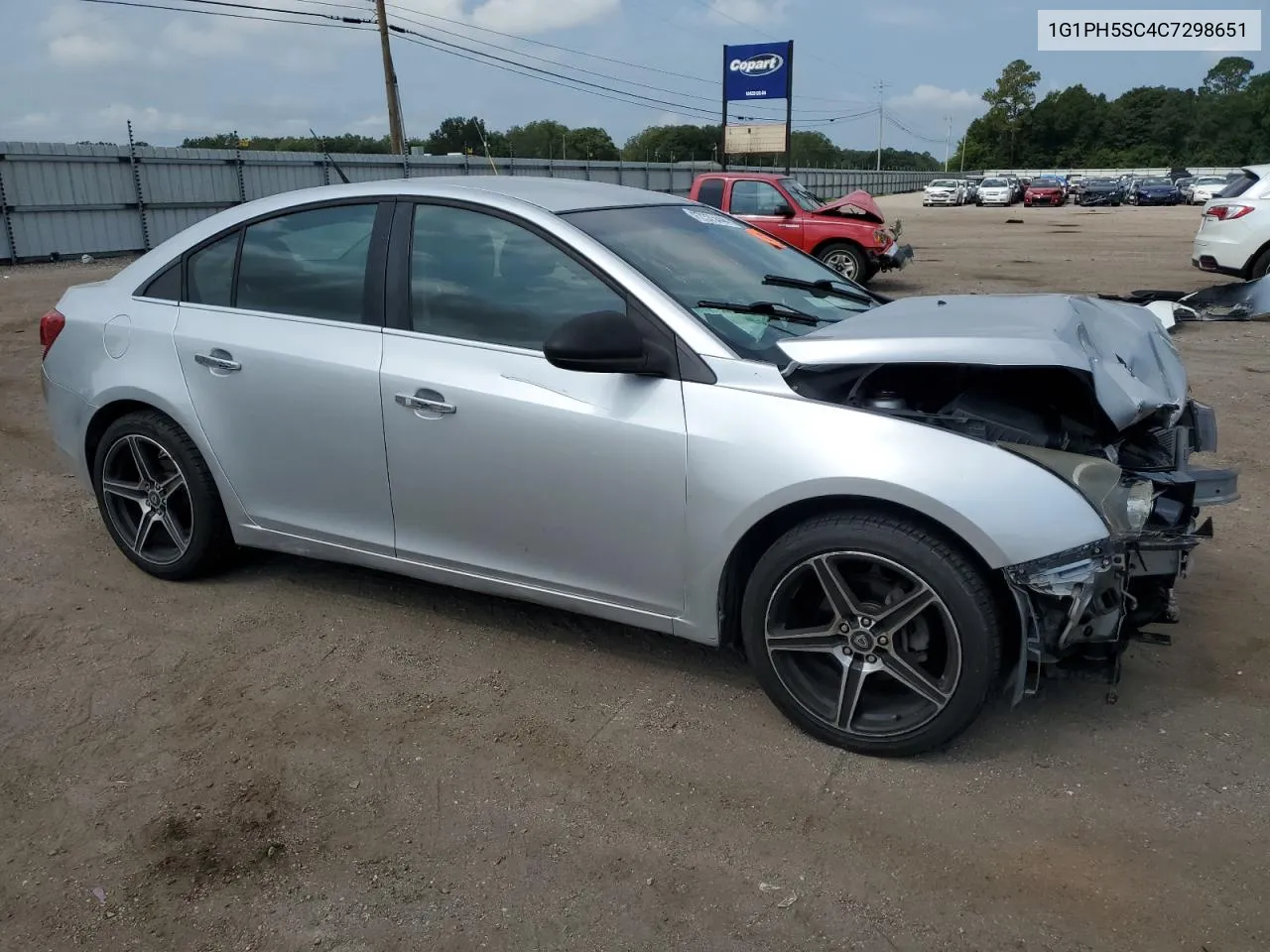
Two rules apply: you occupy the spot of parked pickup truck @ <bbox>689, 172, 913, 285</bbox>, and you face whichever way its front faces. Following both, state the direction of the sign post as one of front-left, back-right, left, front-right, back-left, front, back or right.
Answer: back-left

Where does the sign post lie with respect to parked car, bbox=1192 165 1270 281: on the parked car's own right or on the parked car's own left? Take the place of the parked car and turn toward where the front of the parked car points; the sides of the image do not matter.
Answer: on the parked car's own left

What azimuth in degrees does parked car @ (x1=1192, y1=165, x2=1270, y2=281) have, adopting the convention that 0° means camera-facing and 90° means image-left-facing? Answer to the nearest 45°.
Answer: approximately 225°

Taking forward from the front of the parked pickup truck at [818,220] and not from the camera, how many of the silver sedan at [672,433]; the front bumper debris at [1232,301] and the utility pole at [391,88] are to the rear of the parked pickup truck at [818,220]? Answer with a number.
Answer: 1

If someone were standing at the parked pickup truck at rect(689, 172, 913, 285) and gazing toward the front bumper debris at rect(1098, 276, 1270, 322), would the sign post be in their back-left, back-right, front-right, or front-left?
back-left

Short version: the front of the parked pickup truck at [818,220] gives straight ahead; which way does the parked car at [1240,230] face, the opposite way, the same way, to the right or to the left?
to the left

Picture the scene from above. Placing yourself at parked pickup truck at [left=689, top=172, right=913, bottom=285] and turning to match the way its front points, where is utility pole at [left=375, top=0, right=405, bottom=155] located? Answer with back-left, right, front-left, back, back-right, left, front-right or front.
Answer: back

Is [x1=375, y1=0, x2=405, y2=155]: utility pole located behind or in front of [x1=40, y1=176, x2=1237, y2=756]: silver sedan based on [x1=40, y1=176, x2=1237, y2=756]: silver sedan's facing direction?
behind

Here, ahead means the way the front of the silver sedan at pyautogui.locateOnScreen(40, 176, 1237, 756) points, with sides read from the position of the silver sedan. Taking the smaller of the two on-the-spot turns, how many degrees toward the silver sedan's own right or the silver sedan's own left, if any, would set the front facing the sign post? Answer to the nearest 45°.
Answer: approximately 135° to the silver sedan's own left

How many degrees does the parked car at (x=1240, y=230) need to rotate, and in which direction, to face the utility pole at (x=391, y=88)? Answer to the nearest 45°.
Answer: approximately 90° to its left

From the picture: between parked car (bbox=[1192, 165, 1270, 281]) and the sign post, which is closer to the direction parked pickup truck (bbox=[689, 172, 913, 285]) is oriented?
the parked car

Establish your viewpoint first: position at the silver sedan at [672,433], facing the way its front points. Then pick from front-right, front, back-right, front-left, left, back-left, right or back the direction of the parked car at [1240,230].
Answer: left

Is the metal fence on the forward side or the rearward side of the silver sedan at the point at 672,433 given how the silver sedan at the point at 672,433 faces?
on the rearward side
